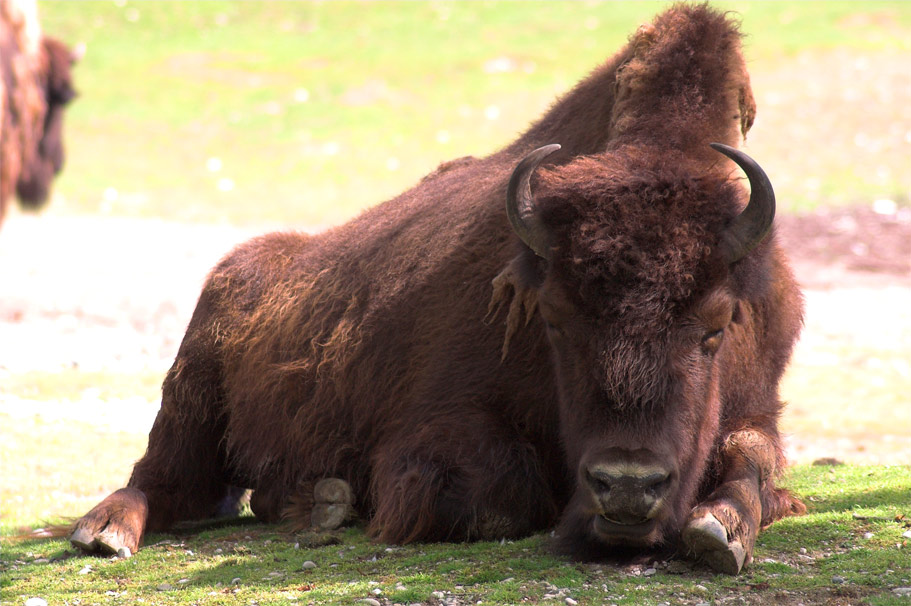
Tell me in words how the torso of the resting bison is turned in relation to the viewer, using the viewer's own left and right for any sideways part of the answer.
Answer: facing the viewer and to the right of the viewer

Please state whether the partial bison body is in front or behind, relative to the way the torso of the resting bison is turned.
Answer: behind
